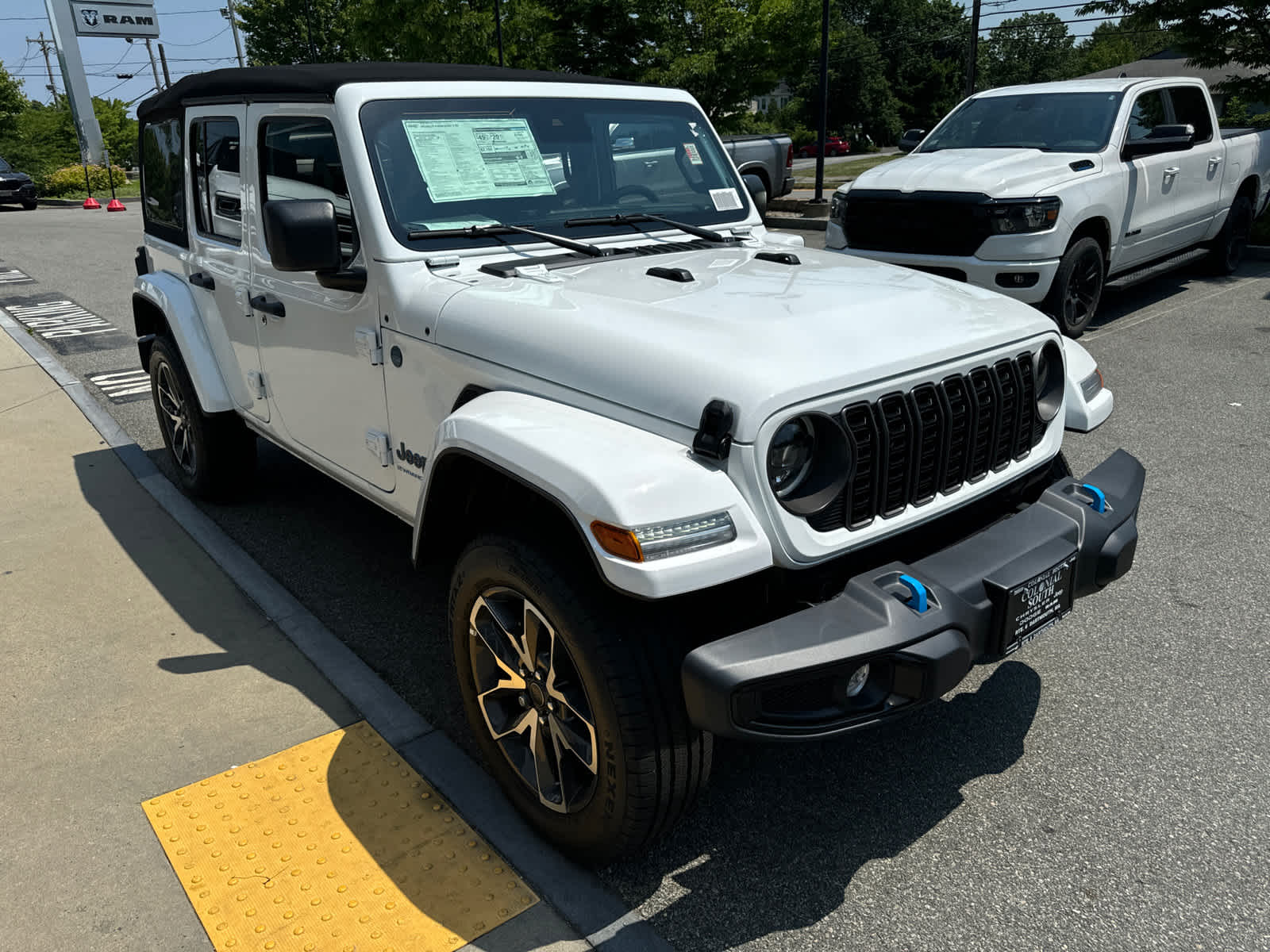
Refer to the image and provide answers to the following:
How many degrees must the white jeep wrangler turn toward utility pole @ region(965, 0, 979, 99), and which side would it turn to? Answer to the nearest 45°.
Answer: approximately 135° to its left

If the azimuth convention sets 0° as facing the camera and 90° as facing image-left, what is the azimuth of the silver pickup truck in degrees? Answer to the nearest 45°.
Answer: approximately 45°

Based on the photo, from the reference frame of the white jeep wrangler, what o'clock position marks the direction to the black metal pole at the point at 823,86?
The black metal pole is roughly at 8 o'clock from the white jeep wrangler.

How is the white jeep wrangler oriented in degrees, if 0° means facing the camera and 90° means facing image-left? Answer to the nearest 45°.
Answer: approximately 315°

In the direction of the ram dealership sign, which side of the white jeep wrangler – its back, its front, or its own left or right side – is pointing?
back

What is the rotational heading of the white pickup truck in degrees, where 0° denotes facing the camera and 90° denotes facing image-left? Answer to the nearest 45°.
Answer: approximately 45°

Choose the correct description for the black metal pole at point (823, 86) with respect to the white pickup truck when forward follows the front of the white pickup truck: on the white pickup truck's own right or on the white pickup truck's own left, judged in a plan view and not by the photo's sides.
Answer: on the white pickup truck's own right

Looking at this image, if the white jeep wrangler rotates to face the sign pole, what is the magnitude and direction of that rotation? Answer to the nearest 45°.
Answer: approximately 180°

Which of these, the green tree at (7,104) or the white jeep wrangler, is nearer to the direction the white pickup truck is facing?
the white jeep wrangler

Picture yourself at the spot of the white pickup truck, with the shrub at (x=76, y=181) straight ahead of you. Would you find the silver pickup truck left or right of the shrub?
right

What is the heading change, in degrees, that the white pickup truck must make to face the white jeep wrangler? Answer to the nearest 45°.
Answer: approximately 45° to its left
